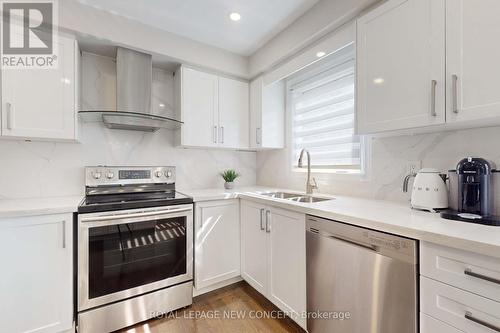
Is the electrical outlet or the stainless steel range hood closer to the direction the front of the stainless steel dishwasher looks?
the stainless steel range hood

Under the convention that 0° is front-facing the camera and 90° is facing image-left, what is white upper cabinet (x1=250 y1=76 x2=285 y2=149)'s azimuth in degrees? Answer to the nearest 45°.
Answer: approximately 45°

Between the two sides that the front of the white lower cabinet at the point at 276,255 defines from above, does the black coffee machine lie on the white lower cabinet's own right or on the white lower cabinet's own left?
on the white lower cabinet's own left

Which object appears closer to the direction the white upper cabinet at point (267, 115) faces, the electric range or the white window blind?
the electric range

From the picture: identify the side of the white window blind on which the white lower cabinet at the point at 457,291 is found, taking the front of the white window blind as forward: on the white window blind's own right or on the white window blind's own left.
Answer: on the white window blind's own left

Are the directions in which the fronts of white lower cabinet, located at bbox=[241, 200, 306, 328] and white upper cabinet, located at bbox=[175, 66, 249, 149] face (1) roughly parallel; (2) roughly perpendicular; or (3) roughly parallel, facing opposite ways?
roughly perpendicular

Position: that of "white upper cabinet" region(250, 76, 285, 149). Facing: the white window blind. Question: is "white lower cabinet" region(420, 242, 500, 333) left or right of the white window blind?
right
